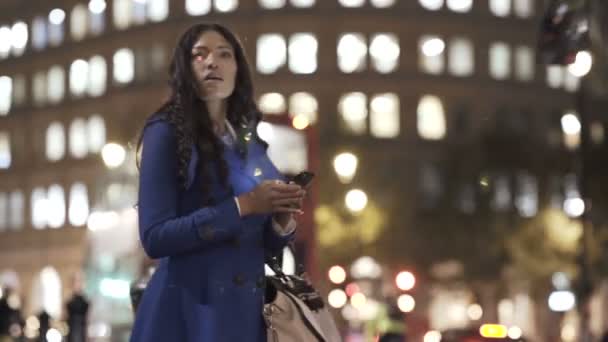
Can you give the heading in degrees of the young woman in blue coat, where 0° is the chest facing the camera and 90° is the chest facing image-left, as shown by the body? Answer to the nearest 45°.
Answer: approximately 315°

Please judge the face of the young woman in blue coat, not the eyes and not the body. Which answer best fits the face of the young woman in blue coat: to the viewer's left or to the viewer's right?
to the viewer's right

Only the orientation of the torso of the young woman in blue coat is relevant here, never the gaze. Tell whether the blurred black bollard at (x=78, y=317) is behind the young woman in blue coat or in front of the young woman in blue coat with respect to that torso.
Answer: behind
